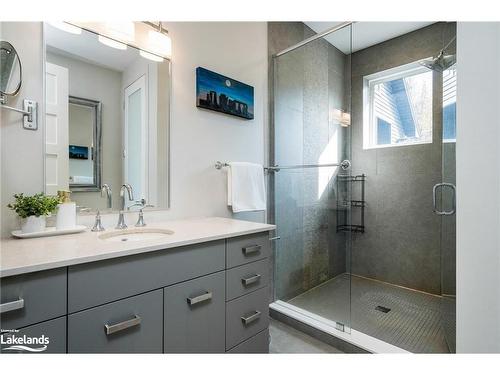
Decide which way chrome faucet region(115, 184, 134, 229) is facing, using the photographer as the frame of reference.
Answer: facing the viewer and to the right of the viewer

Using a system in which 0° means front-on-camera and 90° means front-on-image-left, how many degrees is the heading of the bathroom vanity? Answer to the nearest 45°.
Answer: approximately 315°

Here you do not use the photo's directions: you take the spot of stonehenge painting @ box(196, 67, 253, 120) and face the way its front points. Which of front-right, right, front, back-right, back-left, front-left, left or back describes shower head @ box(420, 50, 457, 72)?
front-left

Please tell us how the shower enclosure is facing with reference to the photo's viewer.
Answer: facing the viewer and to the left of the viewer

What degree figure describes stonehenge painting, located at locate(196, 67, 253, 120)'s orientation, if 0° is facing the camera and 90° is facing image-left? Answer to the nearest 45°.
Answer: approximately 315°

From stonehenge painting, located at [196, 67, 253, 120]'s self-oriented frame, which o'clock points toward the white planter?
The white planter is roughly at 3 o'clock from the stonehenge painting.

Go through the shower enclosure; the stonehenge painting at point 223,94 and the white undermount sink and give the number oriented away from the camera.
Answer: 0
